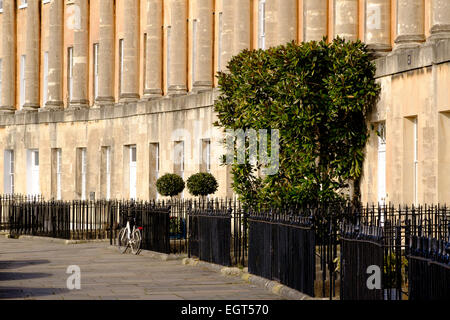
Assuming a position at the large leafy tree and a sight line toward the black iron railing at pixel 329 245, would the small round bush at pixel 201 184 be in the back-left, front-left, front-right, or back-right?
back-right

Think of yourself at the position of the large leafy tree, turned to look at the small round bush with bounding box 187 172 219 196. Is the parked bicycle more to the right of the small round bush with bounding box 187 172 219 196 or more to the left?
left
